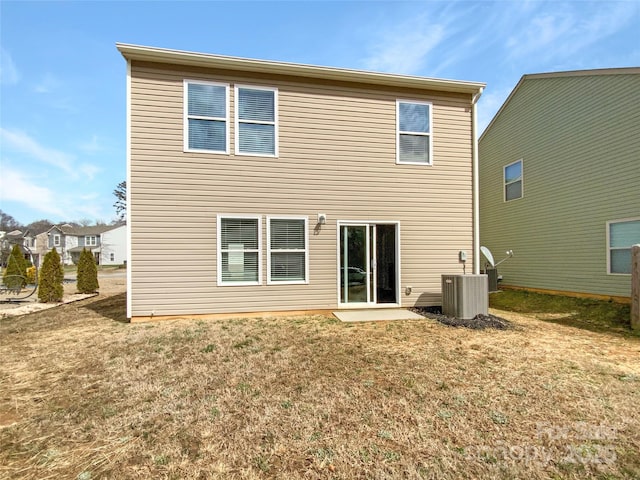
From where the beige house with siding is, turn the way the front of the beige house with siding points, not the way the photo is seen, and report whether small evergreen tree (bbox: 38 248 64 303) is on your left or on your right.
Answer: on your left

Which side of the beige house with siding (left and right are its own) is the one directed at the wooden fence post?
right

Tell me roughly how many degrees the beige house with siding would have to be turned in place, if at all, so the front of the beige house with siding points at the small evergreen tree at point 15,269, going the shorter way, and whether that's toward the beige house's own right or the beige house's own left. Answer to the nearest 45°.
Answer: approximately 45° to the beige house's own left

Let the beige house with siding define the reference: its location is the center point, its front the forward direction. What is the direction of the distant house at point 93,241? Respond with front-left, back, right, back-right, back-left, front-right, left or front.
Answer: front-left

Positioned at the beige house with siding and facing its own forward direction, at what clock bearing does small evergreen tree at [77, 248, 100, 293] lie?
The small evergreen tree is roughly at 10 o'clock from the beige house with siding.

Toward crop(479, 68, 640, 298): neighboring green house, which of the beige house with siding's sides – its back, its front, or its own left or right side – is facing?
right

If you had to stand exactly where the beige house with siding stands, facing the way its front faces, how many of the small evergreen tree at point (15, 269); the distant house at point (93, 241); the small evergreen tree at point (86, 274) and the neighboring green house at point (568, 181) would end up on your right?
1

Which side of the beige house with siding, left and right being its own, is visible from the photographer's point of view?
back

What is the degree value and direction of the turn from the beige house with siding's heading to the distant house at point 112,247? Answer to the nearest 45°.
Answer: approximately 45° to its left

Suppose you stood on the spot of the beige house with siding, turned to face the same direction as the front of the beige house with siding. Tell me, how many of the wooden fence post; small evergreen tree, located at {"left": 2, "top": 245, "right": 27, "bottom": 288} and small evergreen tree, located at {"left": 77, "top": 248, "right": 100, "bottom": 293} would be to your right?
1
